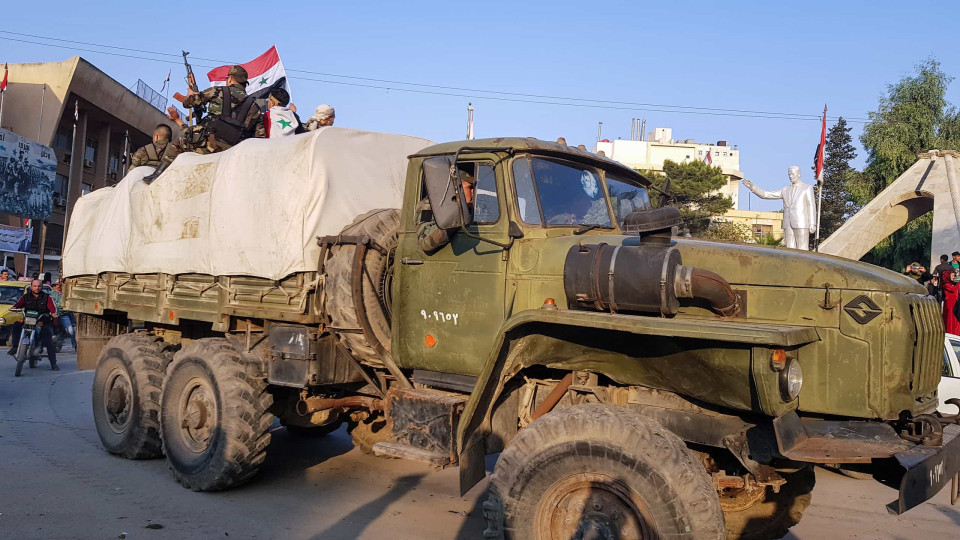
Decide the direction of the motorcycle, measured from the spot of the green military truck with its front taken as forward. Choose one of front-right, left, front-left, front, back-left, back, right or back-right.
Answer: back

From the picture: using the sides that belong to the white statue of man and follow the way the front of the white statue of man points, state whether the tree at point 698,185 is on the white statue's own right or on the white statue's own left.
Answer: on the white statue's own right

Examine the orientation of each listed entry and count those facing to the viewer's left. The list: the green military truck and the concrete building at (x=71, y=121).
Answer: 0

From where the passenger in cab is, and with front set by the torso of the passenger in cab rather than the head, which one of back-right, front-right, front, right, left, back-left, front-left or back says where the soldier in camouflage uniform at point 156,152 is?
back

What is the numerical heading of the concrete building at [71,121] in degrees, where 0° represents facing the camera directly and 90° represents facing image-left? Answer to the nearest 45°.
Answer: approximately 315°

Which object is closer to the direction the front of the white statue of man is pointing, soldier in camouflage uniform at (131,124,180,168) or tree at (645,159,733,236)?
the soldier in camouflage uniform

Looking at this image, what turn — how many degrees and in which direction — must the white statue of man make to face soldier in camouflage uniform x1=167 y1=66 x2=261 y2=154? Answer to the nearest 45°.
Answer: approximately 45° to its right

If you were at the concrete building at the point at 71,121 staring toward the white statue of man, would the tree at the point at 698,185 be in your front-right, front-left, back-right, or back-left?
front-left

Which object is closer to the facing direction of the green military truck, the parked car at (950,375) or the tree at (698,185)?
the parked car

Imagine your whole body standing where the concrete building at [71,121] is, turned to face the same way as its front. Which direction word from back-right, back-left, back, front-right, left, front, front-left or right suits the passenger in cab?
front-right

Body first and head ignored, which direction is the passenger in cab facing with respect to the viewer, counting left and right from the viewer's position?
facing the viewer and to the right of the viewer

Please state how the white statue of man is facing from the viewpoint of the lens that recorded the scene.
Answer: facing the viewer and to the left of the viewer
